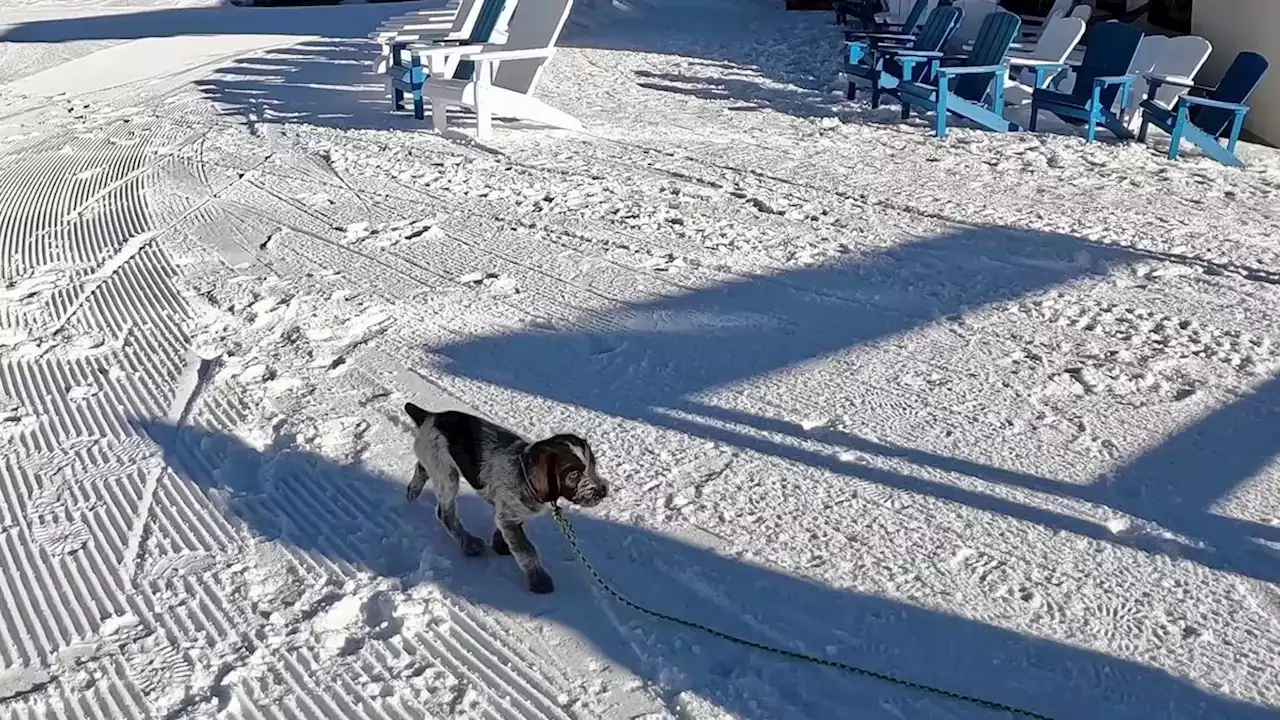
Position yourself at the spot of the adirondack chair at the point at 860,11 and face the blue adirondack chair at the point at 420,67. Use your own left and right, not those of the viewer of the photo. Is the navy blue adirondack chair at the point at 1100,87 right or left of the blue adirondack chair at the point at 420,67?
left

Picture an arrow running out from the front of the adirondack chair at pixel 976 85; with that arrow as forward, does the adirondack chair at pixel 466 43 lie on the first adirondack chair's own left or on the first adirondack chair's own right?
on the first adirondack chair's own right

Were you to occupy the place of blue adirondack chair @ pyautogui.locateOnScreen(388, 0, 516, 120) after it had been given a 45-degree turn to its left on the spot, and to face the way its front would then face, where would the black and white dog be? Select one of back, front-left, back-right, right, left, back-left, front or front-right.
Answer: front

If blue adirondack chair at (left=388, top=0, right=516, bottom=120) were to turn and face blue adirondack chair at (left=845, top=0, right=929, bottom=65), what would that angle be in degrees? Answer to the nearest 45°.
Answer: approximately 135° to its left

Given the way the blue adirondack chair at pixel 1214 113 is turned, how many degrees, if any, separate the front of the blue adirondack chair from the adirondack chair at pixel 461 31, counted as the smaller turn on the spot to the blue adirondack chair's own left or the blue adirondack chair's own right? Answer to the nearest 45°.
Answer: approximately 45° to the blue adirondack chair's own right

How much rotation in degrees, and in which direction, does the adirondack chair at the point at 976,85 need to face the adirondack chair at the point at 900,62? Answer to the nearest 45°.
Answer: approximately 90° to its right

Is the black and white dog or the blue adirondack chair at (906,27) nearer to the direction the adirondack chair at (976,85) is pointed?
the black and white dog

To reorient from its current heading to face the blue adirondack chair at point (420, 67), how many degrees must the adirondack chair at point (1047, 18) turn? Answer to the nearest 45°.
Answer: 0° — it already faces it

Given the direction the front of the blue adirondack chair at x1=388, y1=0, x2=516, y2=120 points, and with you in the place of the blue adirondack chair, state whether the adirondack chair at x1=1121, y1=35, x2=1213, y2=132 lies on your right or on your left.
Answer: on your left

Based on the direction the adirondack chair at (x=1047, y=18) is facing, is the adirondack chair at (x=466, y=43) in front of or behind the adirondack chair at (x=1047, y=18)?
in front

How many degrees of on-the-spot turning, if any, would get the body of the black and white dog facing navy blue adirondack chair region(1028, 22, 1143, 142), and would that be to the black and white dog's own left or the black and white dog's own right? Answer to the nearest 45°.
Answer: approximately 90° to the black and white dog's own left

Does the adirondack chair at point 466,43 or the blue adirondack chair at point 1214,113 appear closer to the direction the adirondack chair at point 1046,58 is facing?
the adirondack chair

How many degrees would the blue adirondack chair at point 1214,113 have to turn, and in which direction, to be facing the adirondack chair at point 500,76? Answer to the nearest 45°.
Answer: approximately 45° to its right
